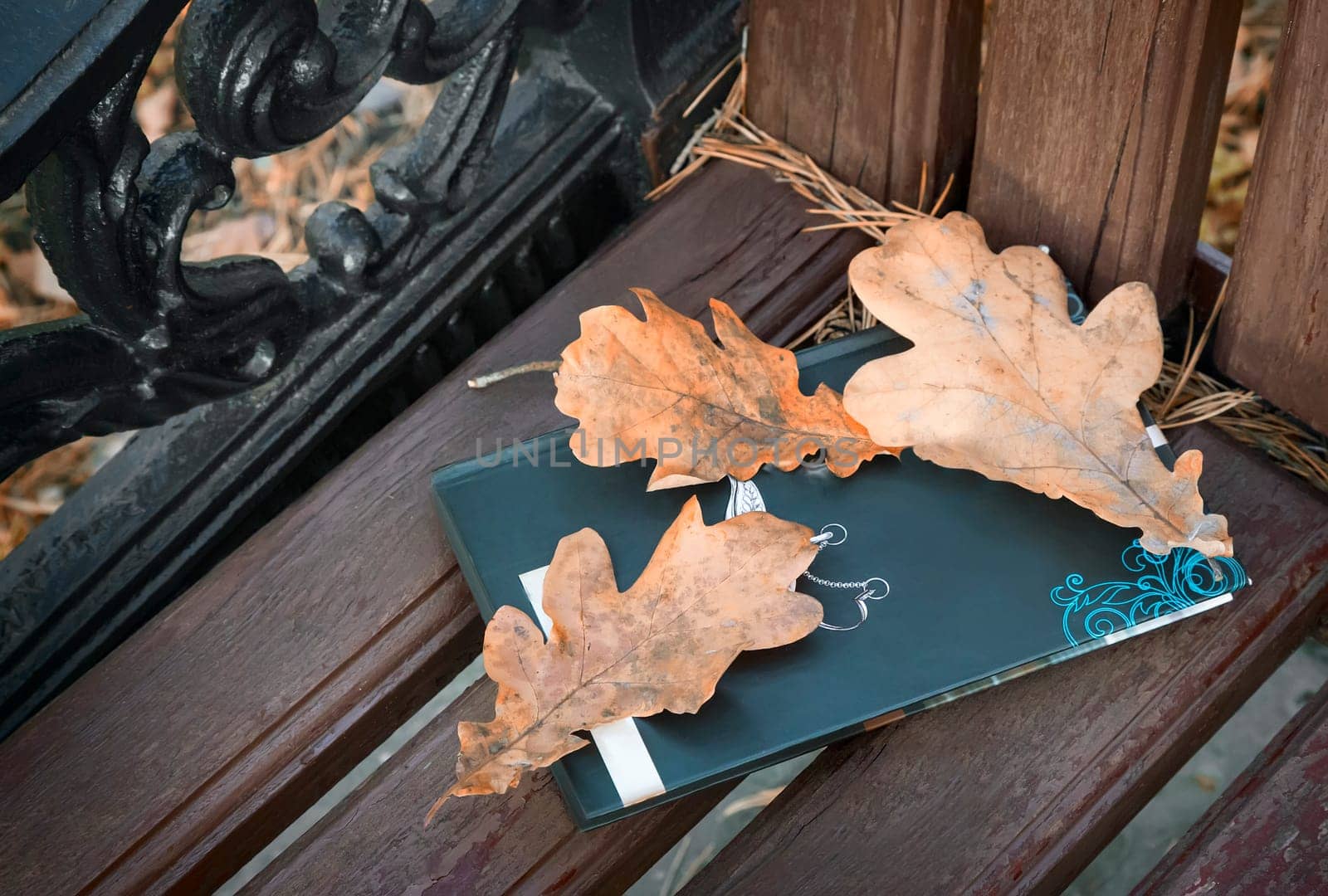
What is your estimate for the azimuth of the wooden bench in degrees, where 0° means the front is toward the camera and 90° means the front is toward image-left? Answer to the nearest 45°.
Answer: approximately 45°
